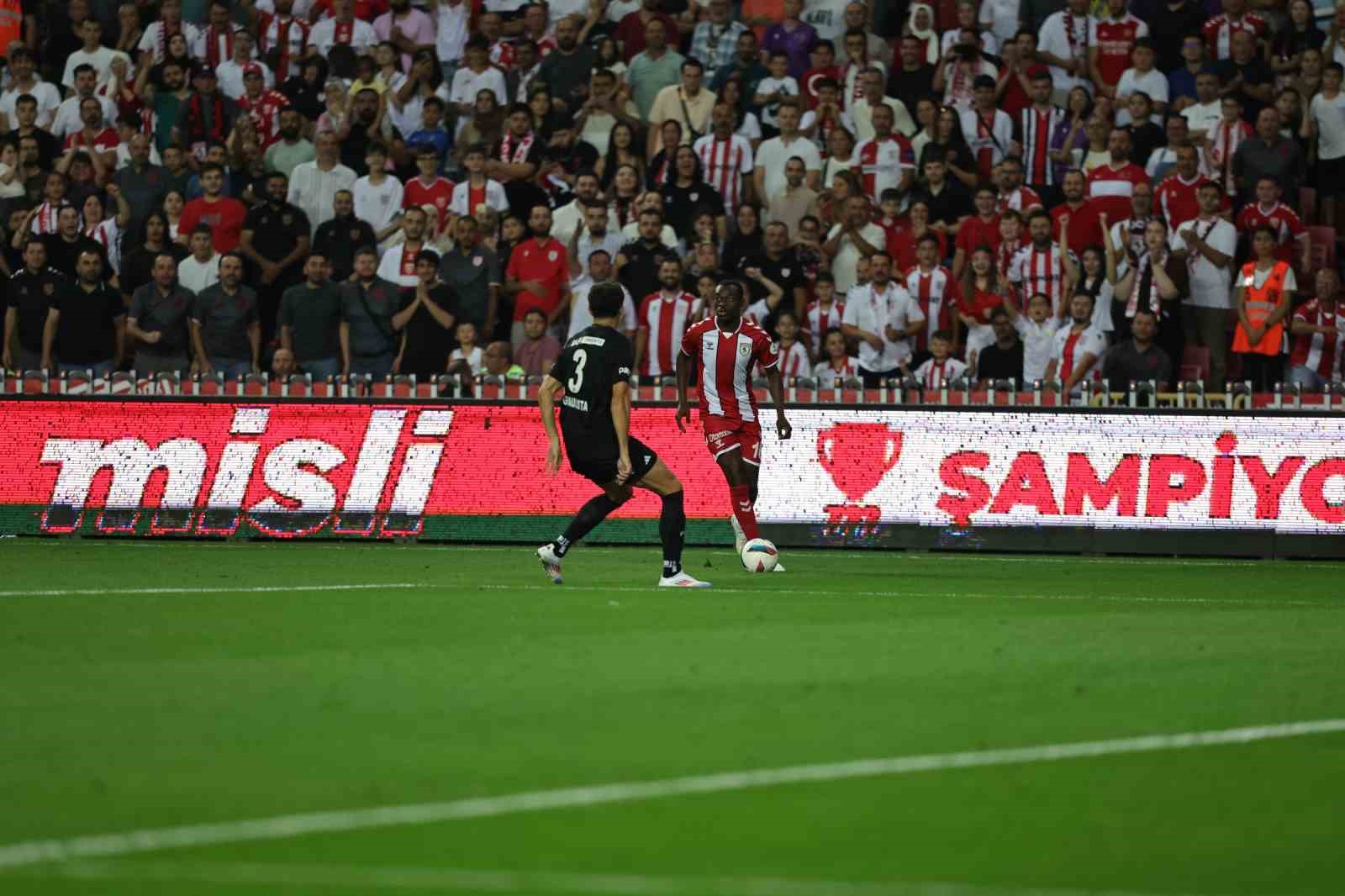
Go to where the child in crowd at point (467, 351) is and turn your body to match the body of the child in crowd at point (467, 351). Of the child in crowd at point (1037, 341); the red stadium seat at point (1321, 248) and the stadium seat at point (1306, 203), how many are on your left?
3

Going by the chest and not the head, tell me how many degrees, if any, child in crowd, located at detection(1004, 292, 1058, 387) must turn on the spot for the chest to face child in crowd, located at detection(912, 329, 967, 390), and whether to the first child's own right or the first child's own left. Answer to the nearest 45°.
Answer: approximately 90° to the first child's own right

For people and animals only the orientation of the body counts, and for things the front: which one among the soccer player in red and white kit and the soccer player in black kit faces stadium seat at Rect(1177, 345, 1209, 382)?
the soccer player in black kit

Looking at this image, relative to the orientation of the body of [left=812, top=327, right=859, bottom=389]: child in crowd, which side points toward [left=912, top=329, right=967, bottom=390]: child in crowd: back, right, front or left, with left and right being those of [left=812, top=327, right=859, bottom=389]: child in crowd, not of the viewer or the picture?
left

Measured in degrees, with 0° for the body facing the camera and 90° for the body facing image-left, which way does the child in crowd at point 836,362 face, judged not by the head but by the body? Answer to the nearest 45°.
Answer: approximately 0°

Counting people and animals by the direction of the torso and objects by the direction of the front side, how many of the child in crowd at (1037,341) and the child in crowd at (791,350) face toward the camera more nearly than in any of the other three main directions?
2

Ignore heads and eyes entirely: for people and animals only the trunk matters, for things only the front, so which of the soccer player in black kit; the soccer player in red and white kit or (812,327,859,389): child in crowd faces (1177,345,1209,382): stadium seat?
the soccer player in black kit
